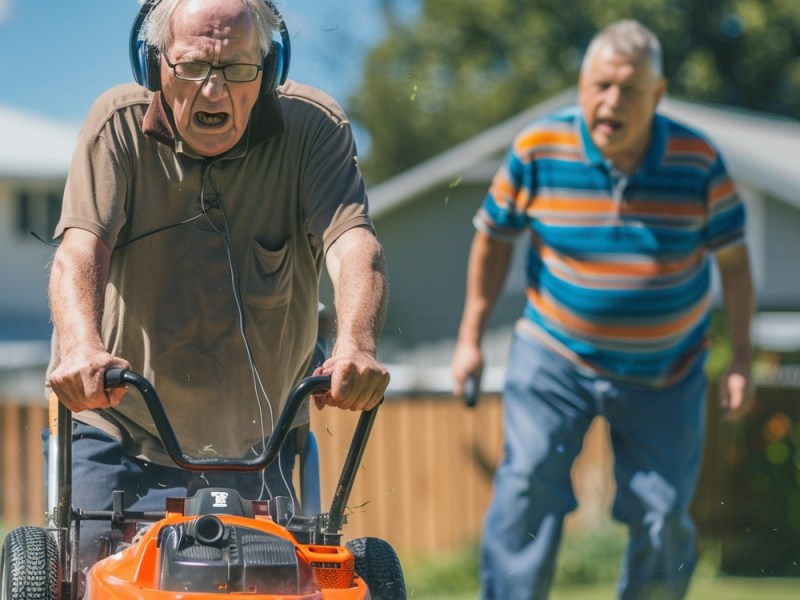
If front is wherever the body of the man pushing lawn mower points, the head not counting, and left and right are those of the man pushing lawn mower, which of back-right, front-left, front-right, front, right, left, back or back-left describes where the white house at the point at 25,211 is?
back

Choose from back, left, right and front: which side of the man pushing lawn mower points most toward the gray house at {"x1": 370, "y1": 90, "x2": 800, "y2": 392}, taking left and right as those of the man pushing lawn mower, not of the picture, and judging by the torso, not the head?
back

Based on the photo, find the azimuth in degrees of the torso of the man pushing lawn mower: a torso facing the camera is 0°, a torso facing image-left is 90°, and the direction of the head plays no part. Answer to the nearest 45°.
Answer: approximately 0°

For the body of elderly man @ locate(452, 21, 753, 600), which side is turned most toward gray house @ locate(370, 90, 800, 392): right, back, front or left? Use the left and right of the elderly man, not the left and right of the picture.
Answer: back

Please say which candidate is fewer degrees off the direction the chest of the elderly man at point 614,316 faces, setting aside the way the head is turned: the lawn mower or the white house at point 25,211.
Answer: the lawn mower

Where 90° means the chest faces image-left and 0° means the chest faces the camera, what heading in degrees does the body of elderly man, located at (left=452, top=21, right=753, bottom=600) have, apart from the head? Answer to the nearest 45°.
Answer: approximately 0°

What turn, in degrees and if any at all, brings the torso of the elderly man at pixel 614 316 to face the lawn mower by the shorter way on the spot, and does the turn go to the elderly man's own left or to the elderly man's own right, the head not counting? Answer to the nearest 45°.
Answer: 0° — they already face it

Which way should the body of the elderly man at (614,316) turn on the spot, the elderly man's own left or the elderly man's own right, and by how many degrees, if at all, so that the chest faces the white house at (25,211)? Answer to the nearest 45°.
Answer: approximately 135° to the elderly man's own right

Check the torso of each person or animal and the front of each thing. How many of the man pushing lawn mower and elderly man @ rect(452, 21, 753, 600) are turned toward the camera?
2

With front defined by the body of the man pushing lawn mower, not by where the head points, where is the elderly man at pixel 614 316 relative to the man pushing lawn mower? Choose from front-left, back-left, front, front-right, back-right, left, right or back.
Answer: back-left
